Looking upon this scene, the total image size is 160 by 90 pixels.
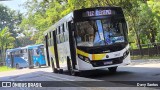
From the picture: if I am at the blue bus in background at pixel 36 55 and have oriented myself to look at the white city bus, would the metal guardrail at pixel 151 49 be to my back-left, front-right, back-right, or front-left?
front-left

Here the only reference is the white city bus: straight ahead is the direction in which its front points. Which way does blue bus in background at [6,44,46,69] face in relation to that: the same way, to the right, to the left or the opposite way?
the same way

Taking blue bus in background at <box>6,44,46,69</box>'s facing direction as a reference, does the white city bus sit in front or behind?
in front

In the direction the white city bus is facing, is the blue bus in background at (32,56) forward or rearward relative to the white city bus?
rearward

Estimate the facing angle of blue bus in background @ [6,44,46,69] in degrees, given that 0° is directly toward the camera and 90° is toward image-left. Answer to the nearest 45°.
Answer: approximately 315°

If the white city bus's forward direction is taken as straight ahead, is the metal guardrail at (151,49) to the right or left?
on its left
